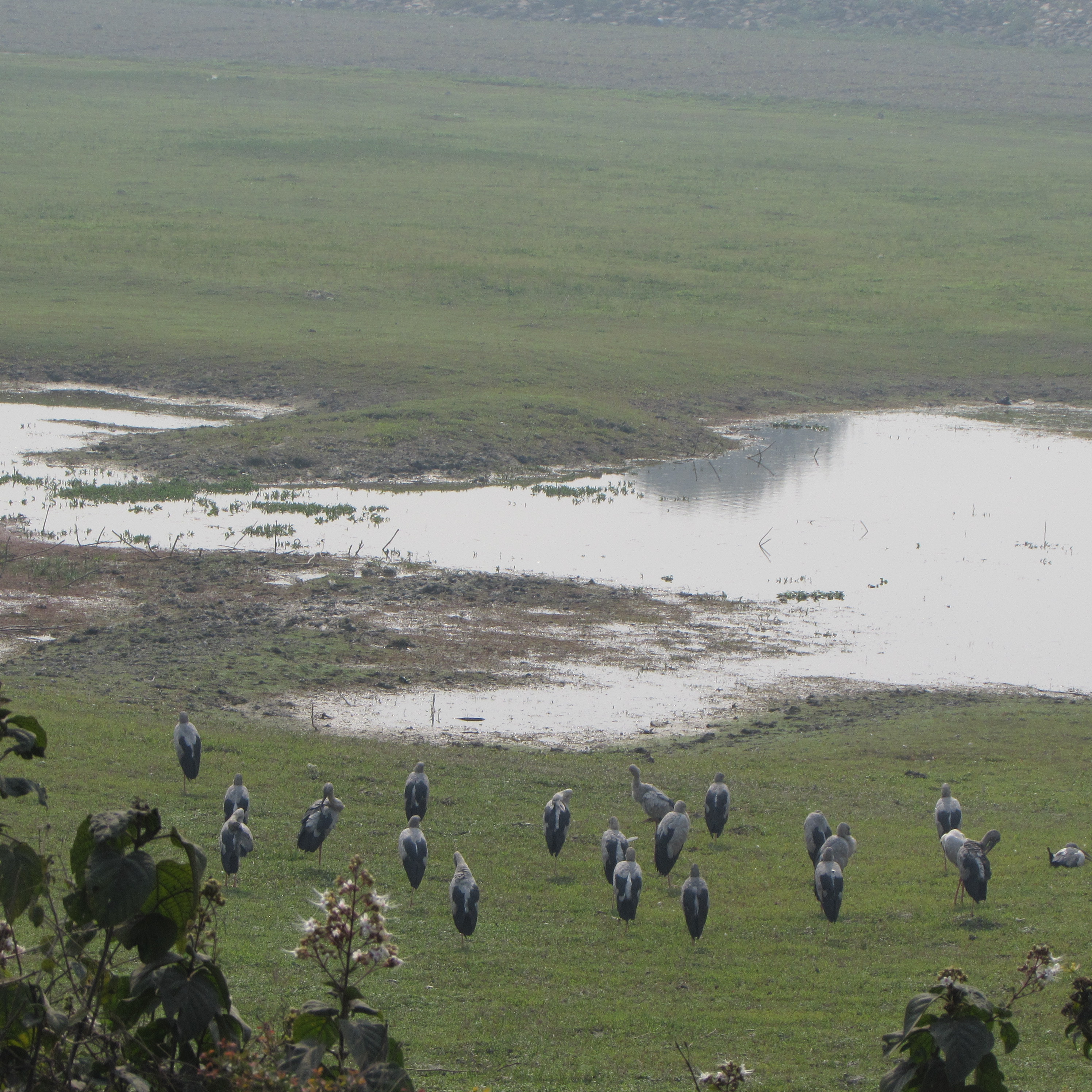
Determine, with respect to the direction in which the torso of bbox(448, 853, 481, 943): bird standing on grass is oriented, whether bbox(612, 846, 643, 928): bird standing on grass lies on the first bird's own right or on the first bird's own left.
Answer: on the first bird's own right

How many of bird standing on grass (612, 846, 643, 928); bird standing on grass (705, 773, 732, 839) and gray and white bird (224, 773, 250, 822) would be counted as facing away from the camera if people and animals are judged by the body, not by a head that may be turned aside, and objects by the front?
3

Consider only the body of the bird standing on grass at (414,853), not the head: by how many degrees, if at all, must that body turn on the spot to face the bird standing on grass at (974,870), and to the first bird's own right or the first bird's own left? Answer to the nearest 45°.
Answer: approximately 90° to the first bird's own right

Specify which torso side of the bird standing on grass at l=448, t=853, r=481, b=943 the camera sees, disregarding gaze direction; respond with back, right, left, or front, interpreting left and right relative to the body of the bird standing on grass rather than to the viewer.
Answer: back

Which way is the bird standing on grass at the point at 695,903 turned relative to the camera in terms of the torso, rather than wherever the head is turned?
away from the camera

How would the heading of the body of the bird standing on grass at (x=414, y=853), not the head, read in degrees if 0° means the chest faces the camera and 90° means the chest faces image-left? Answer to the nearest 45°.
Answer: approximately 180°

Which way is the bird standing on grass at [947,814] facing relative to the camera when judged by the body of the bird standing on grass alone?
away from the camera

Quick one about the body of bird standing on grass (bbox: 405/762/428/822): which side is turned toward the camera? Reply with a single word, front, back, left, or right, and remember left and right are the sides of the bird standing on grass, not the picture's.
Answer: back

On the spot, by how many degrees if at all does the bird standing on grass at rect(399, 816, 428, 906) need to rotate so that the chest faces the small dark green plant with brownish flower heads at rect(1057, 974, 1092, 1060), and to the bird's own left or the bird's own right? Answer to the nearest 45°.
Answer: approximately 180°

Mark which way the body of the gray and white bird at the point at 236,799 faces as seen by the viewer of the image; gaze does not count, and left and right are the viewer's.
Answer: facing away from the viewer

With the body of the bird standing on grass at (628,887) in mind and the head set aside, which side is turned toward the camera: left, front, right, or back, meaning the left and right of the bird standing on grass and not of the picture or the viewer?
back

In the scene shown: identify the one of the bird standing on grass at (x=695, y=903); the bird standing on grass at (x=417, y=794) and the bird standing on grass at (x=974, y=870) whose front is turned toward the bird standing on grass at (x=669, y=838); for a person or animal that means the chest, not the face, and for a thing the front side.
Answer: the bird standing on grass at (x=695, y=903)

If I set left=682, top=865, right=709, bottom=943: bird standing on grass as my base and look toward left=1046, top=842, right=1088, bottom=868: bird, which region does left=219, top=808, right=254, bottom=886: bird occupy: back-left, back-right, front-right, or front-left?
back-left
